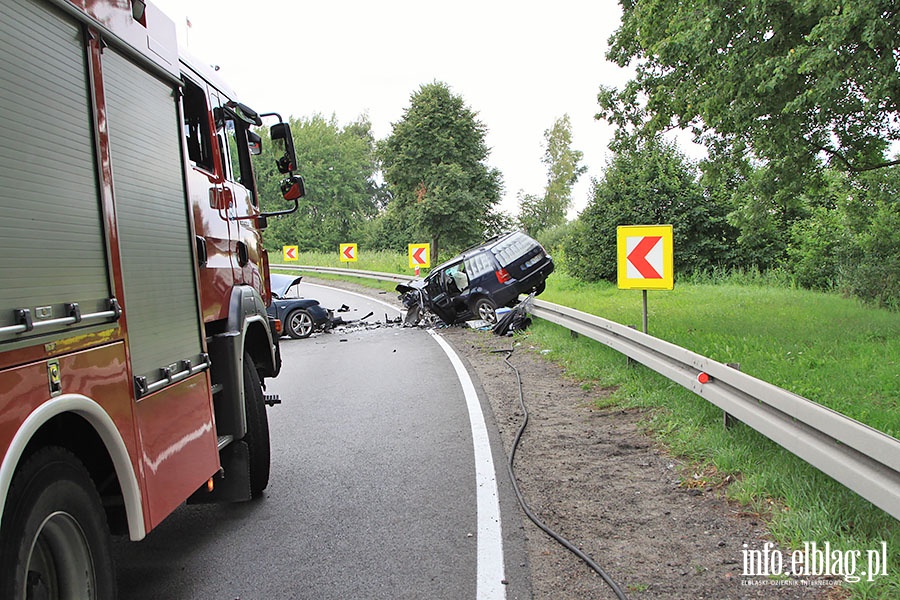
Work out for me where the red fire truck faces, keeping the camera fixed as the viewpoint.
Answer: facing away from the viewer and to the right of the viewer

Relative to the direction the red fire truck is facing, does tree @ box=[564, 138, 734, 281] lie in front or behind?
in front

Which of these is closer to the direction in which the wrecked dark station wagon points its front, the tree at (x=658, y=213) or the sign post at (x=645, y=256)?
the tree

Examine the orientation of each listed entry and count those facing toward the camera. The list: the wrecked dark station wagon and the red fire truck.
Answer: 0

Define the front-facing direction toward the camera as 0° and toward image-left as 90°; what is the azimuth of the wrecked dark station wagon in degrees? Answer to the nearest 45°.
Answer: approximately 135°

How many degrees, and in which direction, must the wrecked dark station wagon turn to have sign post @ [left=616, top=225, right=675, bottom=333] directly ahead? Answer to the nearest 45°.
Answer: approximately 135° to its left

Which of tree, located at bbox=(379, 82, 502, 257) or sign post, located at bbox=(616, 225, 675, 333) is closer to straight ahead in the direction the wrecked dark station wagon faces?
the tree

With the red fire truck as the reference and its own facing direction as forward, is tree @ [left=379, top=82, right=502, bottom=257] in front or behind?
in front
